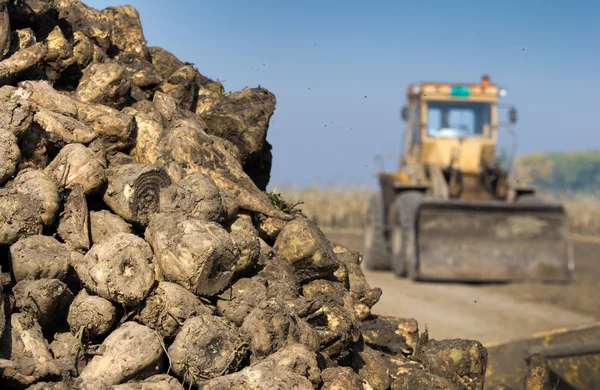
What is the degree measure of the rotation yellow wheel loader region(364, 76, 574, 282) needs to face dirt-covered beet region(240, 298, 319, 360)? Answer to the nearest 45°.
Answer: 0° — it already faces it

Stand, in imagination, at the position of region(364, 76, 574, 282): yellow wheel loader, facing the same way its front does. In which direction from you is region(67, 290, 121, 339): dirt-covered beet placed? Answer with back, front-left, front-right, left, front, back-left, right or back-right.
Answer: front

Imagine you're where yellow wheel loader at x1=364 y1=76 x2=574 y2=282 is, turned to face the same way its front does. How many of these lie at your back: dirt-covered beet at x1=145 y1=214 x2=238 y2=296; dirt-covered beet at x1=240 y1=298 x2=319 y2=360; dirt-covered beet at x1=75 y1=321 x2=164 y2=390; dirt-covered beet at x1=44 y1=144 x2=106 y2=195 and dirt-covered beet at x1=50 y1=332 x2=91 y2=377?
0

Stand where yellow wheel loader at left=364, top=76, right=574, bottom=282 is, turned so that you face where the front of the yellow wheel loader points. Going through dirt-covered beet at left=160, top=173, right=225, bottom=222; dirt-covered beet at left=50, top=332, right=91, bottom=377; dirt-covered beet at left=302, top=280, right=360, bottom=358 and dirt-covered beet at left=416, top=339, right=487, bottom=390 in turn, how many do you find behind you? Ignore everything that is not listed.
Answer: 0

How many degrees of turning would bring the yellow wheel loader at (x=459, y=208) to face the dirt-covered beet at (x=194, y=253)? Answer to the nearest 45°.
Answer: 0° — it already faces it

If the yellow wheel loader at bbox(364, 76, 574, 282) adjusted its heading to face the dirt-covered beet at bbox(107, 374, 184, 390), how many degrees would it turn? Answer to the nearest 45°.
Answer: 0° — it already faces it

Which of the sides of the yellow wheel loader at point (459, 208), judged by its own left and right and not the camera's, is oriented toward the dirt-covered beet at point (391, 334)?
front

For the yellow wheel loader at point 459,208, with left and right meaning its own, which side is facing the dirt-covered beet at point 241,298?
front

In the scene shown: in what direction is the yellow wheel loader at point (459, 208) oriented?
toward the camera

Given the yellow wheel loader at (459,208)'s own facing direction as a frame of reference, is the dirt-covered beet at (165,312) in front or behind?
in front

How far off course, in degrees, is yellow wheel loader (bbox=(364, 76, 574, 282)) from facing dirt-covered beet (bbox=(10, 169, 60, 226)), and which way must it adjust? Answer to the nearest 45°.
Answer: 0° — it already faces it

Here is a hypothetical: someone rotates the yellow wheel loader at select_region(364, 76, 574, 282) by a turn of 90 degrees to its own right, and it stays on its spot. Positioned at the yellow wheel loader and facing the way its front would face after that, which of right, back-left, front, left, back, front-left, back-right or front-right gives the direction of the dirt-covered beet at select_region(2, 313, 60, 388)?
left

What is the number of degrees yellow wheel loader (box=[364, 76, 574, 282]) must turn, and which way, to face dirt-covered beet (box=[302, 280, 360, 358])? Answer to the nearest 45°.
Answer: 0° — it already faces it

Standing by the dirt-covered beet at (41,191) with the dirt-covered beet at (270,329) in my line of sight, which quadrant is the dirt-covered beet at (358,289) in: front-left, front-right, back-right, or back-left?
front-left

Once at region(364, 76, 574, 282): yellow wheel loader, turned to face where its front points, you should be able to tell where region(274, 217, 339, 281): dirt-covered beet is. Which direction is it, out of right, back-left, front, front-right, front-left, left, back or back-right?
front

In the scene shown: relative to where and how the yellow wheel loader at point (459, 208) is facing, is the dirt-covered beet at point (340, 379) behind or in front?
in front

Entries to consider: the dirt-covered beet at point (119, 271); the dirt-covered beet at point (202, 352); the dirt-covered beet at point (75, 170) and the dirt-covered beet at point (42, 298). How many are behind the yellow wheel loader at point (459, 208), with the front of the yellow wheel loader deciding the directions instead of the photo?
0

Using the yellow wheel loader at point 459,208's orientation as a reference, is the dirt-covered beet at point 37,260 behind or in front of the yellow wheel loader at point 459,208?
in front
